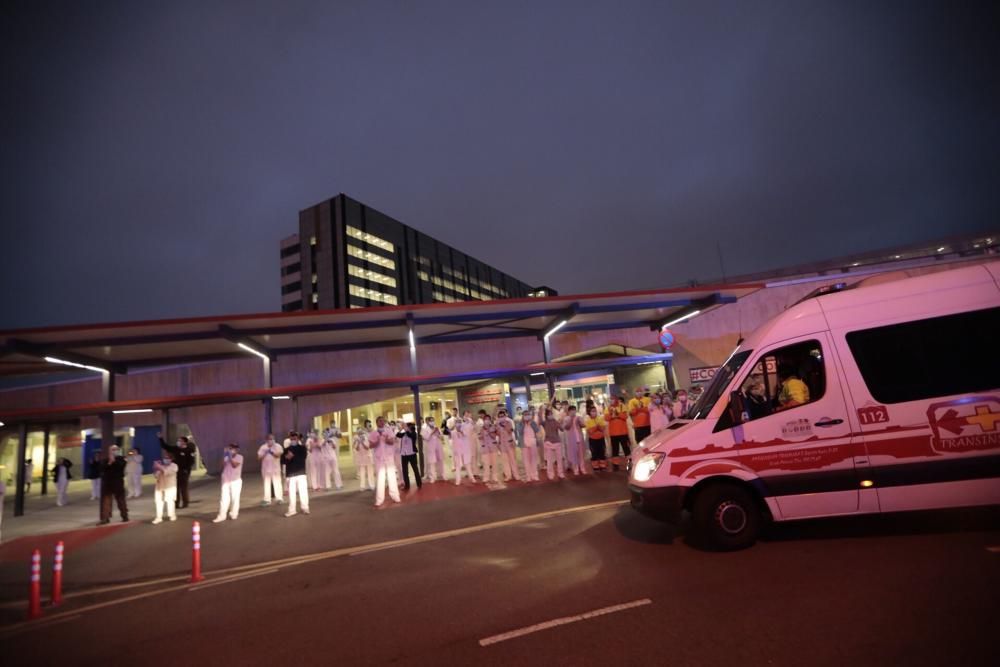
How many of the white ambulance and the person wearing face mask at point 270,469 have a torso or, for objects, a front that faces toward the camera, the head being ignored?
1

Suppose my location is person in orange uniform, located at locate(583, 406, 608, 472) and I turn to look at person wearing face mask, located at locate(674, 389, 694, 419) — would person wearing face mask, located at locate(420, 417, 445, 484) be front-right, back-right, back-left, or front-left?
back-left

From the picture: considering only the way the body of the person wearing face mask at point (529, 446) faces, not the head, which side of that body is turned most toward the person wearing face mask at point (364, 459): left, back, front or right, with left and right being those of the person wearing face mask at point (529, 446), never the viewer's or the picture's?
right

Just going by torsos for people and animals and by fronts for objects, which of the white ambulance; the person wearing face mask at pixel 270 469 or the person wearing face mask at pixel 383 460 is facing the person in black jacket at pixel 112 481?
the white ambulance

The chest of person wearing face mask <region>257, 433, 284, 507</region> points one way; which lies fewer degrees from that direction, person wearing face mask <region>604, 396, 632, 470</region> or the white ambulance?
the white ambulance

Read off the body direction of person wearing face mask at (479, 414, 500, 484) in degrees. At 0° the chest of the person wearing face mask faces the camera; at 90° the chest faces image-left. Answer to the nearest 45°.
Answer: approximately 0°

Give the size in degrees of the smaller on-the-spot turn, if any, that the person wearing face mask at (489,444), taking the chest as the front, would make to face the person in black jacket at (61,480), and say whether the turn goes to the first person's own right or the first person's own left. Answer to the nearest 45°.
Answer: approximately 90° to the first person's own right

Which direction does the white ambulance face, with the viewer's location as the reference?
facing to the left of the viewer

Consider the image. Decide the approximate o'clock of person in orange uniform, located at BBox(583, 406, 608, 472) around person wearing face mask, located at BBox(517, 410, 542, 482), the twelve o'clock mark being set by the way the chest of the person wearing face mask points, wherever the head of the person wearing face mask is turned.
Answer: The person in orange uniform is roughly at 9 o'clock from the person wearing face mask.

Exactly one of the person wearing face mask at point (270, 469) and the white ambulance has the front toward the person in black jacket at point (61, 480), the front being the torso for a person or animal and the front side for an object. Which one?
the white ambulance
